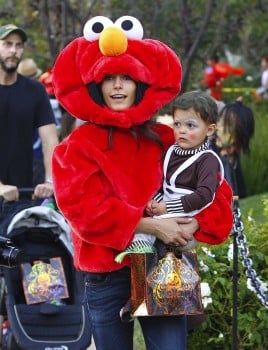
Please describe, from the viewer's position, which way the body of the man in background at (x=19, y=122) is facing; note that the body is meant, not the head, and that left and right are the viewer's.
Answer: facing the viewer

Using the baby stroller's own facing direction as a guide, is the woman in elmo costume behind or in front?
in front

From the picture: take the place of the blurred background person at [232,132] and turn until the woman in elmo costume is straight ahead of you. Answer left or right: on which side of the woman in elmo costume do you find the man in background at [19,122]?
right

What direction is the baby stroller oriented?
toward the camera

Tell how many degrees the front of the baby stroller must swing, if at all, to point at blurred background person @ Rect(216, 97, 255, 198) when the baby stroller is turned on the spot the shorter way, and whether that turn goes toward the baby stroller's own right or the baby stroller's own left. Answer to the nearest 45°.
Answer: approximately 135° to the baby stroller's own left

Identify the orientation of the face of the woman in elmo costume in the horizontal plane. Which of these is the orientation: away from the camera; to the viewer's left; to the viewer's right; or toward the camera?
toward the camera
